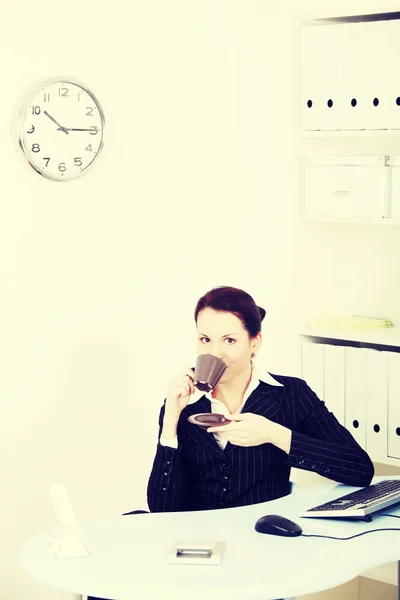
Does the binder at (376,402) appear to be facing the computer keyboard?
yes

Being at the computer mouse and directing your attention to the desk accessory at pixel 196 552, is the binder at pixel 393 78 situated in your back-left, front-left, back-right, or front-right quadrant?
back-right

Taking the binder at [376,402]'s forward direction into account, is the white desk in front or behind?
in front

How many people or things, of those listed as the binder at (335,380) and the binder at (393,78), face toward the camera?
2

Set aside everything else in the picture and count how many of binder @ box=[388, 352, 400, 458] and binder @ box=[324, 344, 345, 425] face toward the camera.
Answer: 2
